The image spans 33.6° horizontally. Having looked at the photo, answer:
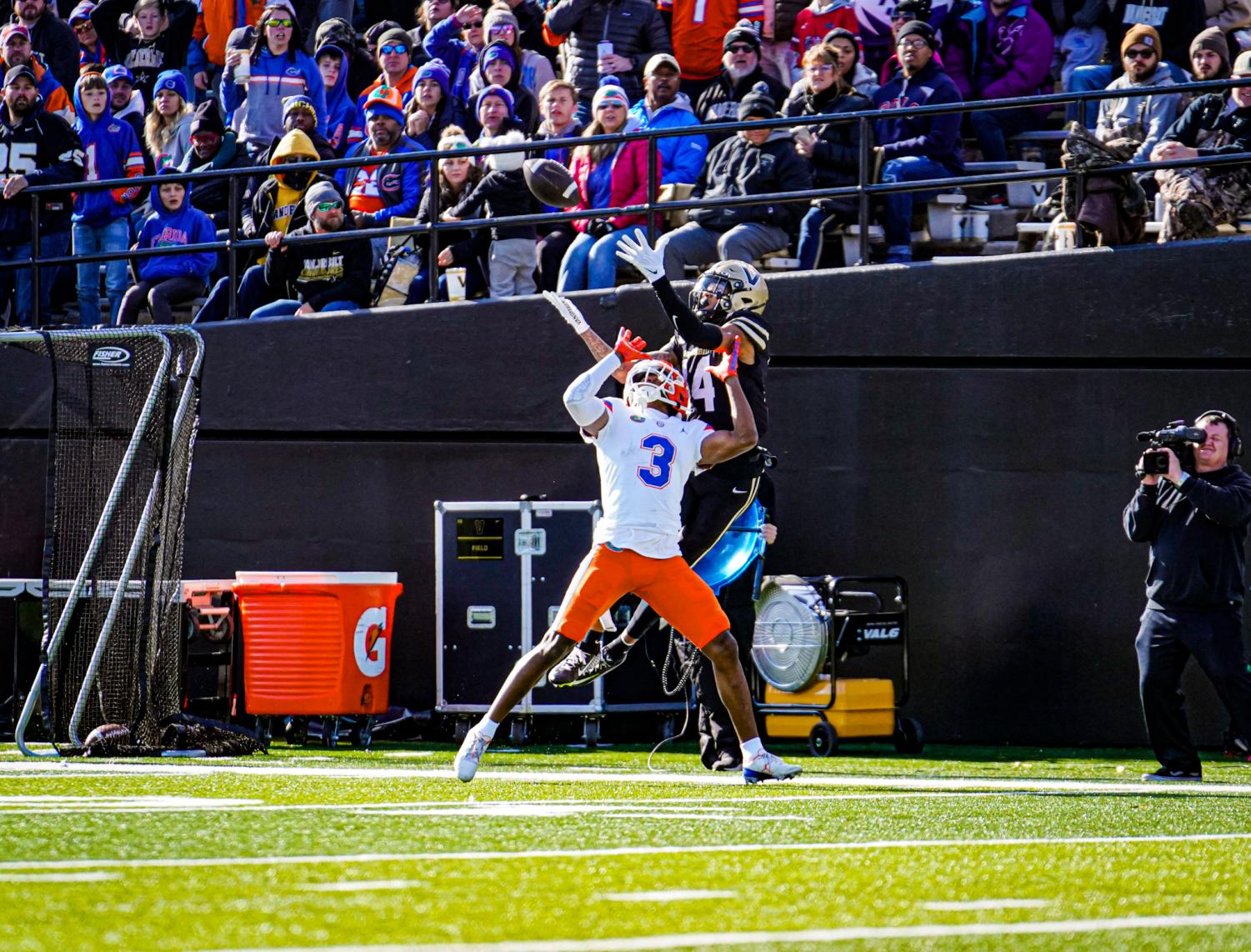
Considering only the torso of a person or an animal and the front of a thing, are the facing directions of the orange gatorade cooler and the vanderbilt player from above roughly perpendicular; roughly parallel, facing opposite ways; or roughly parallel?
roughly perpendicular

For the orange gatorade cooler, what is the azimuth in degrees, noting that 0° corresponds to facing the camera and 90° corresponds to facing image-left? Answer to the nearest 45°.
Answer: approximately 315°

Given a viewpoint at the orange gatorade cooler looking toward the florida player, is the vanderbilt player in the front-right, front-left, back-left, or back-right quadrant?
front-left

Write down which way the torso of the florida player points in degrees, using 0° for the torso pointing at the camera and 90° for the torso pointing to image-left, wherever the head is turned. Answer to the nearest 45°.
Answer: approximately 0°

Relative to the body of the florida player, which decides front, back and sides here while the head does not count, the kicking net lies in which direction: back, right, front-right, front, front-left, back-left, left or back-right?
back-right

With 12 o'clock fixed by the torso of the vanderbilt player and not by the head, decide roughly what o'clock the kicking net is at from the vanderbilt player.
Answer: The kicking net is roughly at 2 o'clock from the vanderbilt player.

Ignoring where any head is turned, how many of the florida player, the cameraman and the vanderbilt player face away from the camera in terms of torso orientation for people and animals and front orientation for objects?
0

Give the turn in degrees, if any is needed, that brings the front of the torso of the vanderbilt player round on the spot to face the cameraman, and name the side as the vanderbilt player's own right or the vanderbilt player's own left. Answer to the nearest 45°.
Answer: approximately 135° to the vanderbilt player's own left

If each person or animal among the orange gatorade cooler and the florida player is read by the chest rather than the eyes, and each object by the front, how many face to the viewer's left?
0

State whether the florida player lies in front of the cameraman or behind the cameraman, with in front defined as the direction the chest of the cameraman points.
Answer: in front

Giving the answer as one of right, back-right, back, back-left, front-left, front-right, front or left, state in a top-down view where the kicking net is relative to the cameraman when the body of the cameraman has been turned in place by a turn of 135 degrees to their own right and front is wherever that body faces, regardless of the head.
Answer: left

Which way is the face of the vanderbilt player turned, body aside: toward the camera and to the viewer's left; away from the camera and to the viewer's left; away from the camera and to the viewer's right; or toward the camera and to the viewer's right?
toward the camera and to the viewer's left

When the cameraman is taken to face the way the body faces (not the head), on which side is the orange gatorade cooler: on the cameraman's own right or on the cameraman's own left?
on the cameraman's own right

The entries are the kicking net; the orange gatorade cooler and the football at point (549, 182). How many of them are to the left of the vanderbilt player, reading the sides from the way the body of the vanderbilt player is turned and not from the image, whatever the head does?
0

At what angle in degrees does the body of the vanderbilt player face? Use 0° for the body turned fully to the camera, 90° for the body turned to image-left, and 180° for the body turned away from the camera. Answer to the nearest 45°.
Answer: approximately 45°

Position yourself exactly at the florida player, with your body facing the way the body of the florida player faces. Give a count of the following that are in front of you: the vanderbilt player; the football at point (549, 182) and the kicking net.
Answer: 0
